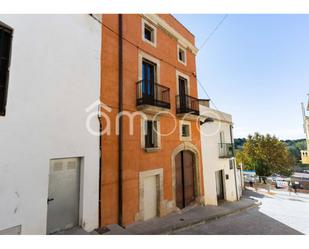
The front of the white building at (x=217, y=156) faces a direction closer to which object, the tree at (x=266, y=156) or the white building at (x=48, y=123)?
the white building

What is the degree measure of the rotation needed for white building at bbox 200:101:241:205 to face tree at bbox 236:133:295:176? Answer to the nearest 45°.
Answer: approximately 135° to its left

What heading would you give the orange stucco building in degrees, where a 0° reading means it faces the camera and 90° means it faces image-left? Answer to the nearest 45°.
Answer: approximately 315°

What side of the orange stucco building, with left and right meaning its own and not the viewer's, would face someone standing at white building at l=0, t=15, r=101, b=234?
right

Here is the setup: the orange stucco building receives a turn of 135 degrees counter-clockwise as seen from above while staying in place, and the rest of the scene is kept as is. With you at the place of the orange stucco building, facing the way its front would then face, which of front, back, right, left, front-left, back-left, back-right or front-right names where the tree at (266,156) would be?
front-right

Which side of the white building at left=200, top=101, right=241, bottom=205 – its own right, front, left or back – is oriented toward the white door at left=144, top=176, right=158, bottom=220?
right

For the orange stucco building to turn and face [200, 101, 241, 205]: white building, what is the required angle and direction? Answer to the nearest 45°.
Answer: approximately 90° to its left

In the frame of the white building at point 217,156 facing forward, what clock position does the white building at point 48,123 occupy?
the white building at point 48,123 is roughly at 2 o'clock from the white building at point 217,156.
